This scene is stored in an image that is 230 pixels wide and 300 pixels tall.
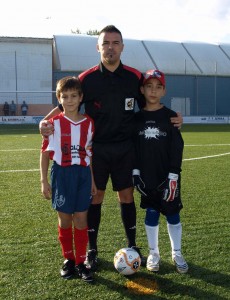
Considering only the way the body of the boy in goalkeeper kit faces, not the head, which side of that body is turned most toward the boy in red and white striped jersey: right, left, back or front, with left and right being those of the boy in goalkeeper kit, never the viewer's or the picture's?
right

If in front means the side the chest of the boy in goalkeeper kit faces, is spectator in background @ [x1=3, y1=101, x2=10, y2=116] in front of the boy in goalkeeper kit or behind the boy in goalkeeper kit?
behind

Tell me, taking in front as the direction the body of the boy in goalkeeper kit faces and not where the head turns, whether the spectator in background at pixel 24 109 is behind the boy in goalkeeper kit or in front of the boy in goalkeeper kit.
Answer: behind

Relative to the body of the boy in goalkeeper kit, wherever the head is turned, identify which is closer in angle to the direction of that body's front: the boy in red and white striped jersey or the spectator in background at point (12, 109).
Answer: the boy in red and white striped jersey

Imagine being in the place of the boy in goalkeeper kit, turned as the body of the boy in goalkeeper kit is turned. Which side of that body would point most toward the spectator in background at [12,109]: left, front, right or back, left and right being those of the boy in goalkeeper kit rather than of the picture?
back

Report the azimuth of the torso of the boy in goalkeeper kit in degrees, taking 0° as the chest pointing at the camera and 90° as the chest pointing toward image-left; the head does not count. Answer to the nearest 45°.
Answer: approximately 0°
